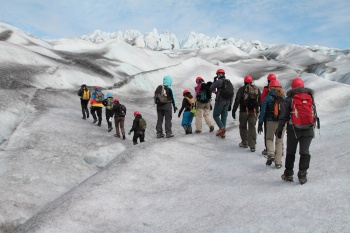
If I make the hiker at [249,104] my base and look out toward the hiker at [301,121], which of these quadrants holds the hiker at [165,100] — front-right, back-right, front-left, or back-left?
back-right

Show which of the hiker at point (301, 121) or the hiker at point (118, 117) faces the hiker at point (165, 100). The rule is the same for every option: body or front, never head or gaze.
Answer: the hiker at point (301, 121)

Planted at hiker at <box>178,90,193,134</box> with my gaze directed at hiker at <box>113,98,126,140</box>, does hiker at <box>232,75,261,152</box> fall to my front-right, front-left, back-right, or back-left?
back-left

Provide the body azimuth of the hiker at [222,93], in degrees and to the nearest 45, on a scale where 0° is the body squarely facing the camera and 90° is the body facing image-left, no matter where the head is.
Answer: approximately 135°

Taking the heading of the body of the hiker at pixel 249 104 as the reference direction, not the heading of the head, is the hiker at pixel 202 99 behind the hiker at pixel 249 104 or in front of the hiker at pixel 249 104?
in front

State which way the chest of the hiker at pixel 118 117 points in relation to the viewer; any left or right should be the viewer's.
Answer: facing away from the viewer and to the left of the viewer

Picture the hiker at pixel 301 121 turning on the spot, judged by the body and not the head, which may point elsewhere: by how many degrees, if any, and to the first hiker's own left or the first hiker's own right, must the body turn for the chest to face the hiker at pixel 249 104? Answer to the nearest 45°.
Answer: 0° — they already face them

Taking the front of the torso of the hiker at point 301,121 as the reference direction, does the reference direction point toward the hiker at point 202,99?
yes

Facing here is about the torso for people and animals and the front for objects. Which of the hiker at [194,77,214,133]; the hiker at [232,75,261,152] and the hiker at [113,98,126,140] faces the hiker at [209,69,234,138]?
the hiker at [232,75,261,152]
